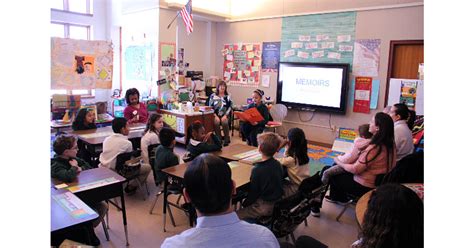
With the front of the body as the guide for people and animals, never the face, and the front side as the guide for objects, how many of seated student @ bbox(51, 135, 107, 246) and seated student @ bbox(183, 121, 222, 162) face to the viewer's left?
0

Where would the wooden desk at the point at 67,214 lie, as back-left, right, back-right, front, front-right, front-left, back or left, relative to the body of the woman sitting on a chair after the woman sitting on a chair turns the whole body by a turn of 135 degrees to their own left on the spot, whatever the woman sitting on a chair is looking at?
back-right

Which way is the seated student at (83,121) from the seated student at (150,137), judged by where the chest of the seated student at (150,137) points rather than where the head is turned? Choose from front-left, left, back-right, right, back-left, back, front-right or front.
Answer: back-left

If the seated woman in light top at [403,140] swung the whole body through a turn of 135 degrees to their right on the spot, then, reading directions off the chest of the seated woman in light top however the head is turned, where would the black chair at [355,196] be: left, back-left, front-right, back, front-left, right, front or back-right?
back

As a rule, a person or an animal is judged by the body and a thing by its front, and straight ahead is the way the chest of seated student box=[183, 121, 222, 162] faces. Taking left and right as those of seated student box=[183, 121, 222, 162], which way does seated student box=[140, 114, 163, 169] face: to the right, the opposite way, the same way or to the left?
the same way

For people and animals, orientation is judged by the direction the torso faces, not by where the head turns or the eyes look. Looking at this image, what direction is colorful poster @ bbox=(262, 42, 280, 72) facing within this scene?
toward the camera

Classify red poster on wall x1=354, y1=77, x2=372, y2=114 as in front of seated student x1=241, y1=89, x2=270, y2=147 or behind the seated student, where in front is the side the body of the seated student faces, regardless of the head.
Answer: behind

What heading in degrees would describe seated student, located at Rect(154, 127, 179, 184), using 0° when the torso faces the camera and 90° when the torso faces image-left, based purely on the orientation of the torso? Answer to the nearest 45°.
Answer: approximately 225°

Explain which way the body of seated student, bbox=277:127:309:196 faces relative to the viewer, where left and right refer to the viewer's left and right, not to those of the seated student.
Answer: facing away from the viewer and to the left of the viewer

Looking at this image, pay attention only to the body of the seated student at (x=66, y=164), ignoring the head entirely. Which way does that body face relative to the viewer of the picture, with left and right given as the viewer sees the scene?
facing to the right of the viewer

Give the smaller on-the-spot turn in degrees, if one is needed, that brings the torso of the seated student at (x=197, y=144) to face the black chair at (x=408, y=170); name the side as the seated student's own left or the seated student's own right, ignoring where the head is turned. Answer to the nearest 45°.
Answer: approximately 45° to the seated student's own right

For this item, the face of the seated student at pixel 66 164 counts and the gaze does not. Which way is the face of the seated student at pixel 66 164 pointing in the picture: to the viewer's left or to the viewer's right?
to the viewer's right

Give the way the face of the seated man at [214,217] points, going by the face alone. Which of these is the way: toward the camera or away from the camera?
away from the camera

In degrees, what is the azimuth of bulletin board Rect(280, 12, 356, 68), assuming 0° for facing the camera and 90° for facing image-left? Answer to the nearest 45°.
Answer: approximately 45°

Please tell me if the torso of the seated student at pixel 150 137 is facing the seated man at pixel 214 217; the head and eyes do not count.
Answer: no

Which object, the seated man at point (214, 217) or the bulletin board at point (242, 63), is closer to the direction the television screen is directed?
the seated man

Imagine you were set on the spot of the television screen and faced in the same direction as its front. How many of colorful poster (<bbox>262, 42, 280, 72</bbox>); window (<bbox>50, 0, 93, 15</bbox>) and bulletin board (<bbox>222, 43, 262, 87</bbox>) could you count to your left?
0

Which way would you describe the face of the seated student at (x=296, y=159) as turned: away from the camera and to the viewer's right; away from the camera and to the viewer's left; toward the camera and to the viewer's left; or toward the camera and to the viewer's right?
away from the camera and to the viewer's left

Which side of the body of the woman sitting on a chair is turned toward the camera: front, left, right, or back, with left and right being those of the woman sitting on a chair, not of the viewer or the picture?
front
